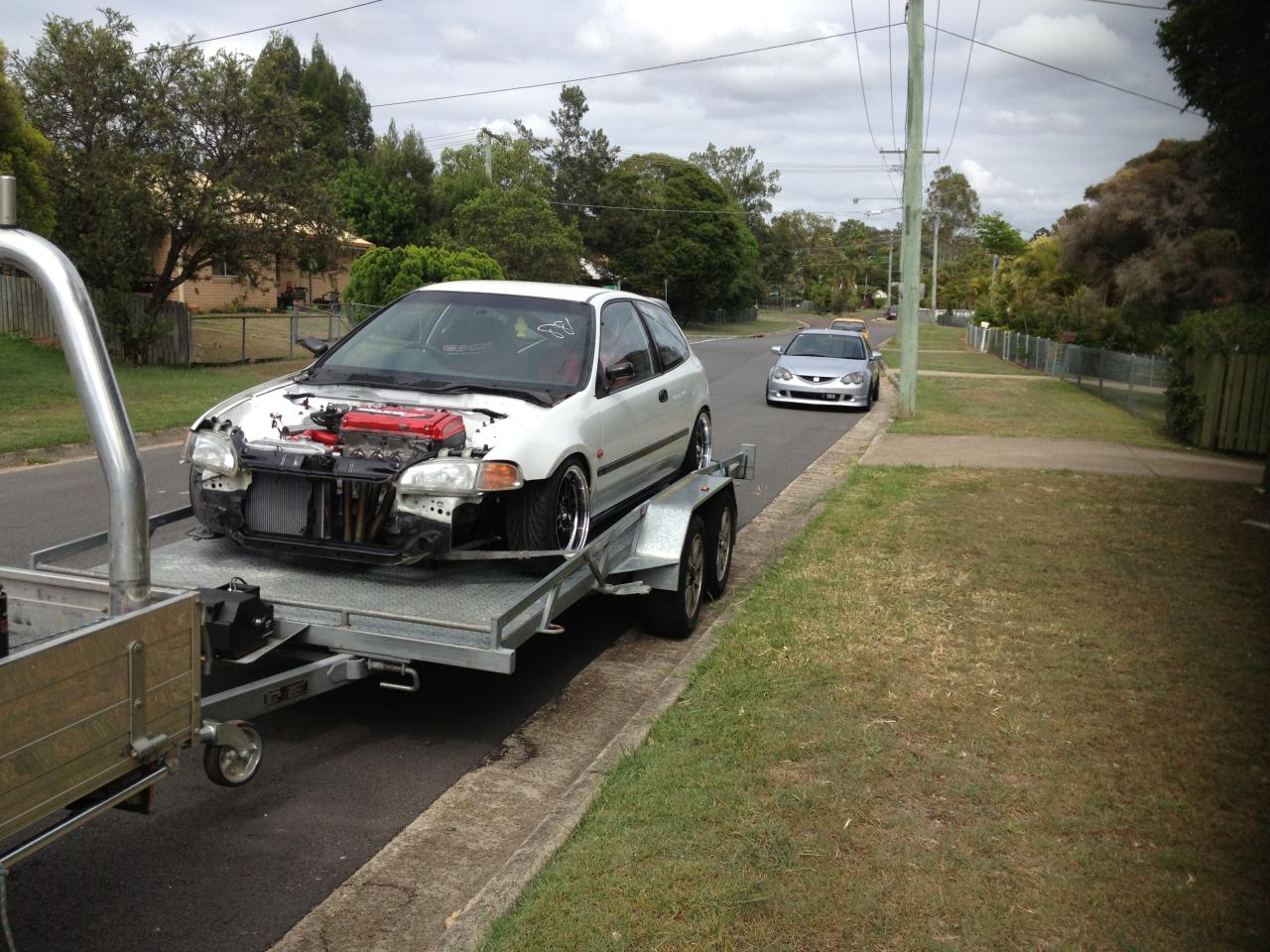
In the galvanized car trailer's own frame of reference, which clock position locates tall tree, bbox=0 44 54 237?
The tall tree is roughly at 4 o'clock from the galvanized car trailer.

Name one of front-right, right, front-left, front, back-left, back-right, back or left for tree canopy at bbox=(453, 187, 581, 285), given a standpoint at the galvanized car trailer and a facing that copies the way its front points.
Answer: back-right

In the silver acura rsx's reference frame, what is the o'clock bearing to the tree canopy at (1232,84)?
The tree canopy is roughly at 11 o'clock from the silver acura rsx.

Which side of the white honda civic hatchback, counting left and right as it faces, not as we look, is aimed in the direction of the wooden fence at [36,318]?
right

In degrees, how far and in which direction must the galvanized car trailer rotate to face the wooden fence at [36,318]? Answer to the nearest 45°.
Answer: approximately 135° to its right

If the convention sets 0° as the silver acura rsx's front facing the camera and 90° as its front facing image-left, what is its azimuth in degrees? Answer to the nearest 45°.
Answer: approximately 0°

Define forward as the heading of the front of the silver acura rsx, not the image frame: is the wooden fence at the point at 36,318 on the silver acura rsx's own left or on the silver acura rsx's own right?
on the silver acura rsx's own right

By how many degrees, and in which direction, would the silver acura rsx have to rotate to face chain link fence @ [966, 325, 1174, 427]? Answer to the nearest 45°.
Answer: approximately 135° to its left

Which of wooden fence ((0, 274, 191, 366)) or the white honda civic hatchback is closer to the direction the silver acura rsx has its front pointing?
the white honda civic hatchback

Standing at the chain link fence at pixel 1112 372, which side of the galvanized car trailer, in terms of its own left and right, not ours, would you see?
back

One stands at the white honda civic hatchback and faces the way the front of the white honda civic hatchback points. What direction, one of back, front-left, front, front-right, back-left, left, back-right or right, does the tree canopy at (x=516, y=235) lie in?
back-right

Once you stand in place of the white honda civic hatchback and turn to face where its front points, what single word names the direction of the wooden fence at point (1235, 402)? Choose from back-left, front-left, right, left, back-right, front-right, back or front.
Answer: back

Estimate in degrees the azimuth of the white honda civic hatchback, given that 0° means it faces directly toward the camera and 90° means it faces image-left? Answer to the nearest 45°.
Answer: approximately 45°

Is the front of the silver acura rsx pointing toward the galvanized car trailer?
yes
